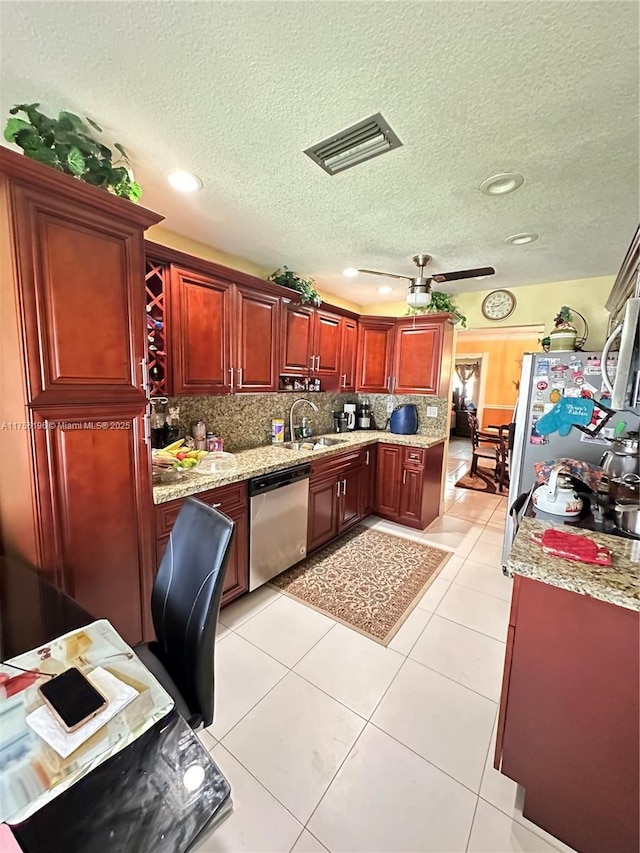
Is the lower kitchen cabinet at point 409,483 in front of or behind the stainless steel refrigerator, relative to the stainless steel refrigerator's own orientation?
in front

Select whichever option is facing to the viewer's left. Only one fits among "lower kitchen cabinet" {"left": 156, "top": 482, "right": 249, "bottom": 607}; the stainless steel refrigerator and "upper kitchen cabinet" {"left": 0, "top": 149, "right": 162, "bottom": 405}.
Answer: the stainless steel refrigerator

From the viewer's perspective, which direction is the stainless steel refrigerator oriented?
to the viewer's left

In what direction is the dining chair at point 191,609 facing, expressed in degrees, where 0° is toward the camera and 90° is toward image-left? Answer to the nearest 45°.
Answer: approximately 45°

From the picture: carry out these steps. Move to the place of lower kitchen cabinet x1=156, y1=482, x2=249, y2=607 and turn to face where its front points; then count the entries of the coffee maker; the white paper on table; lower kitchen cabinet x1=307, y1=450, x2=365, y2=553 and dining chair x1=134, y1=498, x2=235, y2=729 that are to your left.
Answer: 2

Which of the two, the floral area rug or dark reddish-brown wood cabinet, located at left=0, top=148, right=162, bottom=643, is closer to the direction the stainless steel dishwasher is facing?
the floral area rug

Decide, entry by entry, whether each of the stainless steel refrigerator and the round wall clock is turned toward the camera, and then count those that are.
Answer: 1

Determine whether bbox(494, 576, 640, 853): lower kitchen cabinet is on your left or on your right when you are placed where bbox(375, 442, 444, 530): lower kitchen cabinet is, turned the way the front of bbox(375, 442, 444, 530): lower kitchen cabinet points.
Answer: on your left

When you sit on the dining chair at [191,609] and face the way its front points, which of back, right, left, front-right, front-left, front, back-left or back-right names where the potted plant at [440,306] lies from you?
back

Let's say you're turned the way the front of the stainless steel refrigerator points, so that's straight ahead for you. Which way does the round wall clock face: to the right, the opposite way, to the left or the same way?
to the left

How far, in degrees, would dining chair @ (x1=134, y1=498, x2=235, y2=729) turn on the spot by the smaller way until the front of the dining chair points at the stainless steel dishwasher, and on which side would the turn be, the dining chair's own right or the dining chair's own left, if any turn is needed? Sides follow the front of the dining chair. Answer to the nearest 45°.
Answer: approximately 180°

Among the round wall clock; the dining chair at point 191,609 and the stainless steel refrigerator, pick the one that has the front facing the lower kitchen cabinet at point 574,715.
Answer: the round wall clock

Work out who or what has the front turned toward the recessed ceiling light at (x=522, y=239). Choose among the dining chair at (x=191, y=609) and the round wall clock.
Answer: the round wall clock
